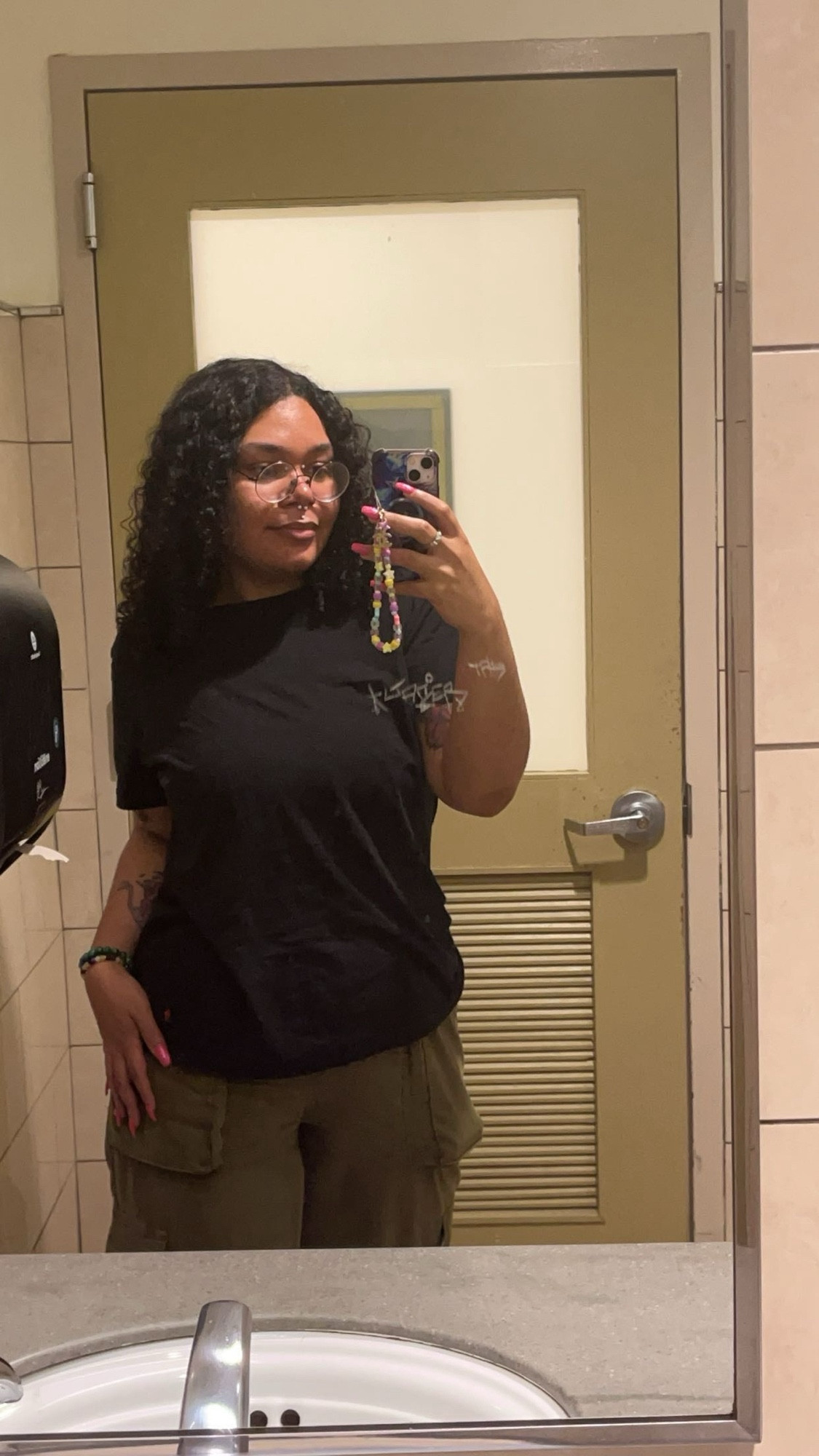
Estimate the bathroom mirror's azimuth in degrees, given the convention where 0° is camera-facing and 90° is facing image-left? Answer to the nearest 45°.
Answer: approximately 0°
